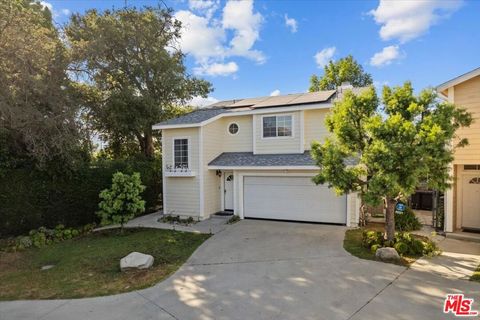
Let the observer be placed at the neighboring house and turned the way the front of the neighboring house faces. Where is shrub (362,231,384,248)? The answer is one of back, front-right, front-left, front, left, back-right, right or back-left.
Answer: front-right

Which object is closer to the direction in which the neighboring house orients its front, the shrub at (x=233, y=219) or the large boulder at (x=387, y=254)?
the large boulder

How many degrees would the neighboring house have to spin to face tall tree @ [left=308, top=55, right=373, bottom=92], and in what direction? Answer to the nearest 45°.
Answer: approximately 135° to its right

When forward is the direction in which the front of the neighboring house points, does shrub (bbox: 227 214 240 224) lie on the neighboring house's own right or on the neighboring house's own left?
on the neighboring house's own right

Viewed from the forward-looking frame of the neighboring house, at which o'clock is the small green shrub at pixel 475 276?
The small green shrub is roughly at 12 o'clock from the neighboring house.

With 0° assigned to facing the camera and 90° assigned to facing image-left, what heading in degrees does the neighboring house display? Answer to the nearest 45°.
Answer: approximately 0°

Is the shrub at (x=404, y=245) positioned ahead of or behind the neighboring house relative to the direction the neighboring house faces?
ahead

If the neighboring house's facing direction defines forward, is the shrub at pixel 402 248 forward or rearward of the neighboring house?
forward

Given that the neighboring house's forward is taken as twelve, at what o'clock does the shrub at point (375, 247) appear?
The shrub is roughly at 1 o'clock from the neighboring house.
